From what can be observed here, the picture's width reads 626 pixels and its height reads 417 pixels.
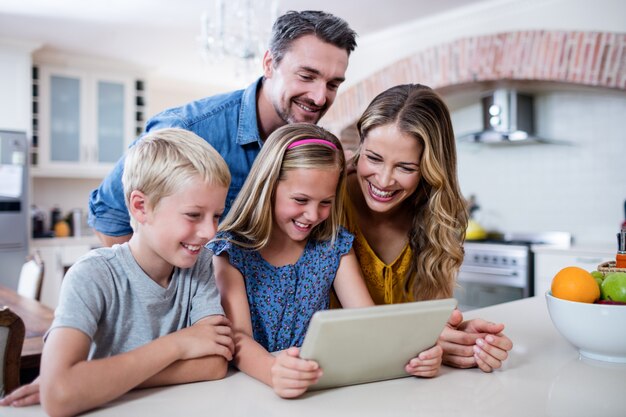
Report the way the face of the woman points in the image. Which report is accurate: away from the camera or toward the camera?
toward the camera

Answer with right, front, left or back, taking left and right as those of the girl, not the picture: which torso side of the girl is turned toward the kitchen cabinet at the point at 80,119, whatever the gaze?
back

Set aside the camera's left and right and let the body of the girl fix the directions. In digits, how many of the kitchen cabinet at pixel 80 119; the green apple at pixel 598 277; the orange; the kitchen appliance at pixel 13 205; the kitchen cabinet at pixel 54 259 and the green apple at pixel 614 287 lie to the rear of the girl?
3

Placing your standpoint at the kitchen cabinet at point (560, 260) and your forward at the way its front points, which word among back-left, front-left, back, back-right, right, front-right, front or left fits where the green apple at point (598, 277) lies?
front

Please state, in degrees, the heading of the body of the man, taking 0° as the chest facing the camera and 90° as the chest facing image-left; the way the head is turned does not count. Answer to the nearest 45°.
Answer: approximately 315°

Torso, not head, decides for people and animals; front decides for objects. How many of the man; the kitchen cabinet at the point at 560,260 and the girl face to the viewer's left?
0

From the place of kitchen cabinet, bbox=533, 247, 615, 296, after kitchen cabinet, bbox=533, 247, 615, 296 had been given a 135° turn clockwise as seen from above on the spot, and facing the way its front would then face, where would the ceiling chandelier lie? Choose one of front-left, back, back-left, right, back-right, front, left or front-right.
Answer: left

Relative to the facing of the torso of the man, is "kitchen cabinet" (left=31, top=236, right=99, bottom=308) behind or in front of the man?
behind

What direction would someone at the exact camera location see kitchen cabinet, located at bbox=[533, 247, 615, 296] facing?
facing the viewer

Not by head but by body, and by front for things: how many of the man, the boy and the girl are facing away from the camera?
0

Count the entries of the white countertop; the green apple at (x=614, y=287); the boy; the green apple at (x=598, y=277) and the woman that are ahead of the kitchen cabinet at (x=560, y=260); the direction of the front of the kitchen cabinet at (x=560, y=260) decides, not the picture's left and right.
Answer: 5

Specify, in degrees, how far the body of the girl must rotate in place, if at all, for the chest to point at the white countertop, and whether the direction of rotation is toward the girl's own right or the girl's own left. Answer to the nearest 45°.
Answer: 0° — they already face it

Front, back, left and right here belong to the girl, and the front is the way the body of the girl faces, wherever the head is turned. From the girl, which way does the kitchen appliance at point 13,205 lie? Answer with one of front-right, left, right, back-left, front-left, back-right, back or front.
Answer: back

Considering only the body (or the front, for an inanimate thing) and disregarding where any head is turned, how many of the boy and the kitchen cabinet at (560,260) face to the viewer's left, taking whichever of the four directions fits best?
0

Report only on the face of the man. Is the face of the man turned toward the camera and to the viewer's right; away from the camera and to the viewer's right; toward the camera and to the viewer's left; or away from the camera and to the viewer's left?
toward the camera and to the viewer's right

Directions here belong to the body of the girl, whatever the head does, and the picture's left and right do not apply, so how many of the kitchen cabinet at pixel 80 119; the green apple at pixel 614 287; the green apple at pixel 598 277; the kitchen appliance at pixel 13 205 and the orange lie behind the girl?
2

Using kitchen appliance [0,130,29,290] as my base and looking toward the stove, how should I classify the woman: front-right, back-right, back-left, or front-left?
front-right
